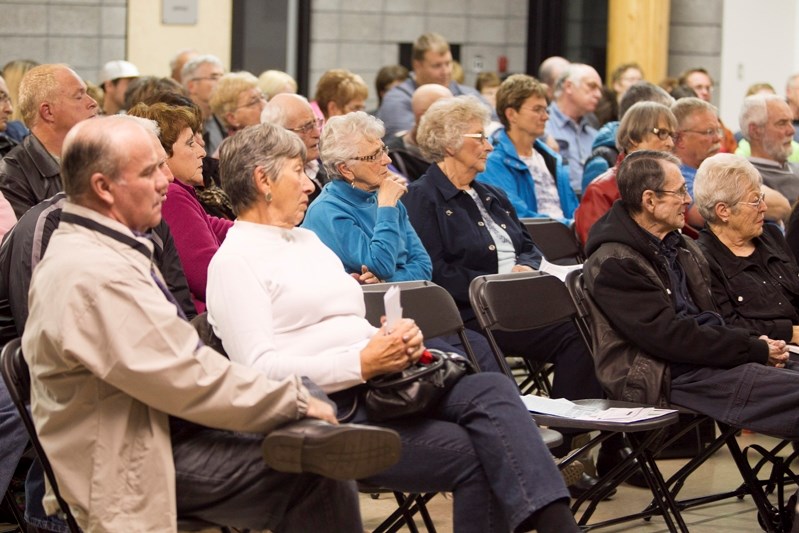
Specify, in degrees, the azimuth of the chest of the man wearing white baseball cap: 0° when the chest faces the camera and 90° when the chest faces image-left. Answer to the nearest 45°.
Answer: approximately 270°

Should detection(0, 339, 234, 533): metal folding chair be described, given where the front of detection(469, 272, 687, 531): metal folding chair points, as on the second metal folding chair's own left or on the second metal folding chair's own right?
on the second metal folding chair's own right

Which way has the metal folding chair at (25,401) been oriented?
to the viewer's right

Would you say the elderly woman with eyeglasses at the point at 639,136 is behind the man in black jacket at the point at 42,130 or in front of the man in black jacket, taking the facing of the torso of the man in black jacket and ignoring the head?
in front

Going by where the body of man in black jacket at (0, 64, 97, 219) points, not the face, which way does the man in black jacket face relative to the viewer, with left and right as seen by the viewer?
facing to the right of the viewer

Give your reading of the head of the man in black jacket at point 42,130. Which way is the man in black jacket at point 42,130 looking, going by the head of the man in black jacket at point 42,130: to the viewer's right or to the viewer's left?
to the viewer's right

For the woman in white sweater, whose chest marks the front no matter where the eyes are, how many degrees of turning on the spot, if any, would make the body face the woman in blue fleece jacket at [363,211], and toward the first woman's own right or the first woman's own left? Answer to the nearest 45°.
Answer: approximately 90° to the first woman's own left

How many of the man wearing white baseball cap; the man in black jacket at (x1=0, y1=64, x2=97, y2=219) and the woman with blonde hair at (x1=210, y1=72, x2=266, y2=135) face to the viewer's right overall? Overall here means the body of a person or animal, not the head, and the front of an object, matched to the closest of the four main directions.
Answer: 3

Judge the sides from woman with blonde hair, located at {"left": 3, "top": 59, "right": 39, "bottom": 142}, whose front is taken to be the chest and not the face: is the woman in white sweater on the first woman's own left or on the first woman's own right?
on the first woman's own right

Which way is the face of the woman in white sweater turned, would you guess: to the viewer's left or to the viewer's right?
to the viewer's right

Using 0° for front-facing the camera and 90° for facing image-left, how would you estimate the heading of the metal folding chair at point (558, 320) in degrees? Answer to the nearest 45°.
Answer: approximately 315°

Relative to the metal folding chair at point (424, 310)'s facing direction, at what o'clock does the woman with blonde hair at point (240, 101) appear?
The woman with blonde hair is roughly at 7 o'clock from the metal folding chair.

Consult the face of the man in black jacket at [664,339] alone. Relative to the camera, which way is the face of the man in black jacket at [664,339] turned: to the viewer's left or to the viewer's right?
to the viewer's right

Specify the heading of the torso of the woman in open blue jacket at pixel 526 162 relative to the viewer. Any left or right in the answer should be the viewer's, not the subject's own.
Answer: facing the viewer and to the right of the viewer

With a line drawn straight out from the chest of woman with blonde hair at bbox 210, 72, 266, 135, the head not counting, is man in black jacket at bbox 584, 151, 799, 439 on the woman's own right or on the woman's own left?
on the woman's own right

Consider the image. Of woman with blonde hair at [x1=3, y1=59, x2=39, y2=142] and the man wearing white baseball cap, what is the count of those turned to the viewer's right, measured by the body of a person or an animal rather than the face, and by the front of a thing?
2
